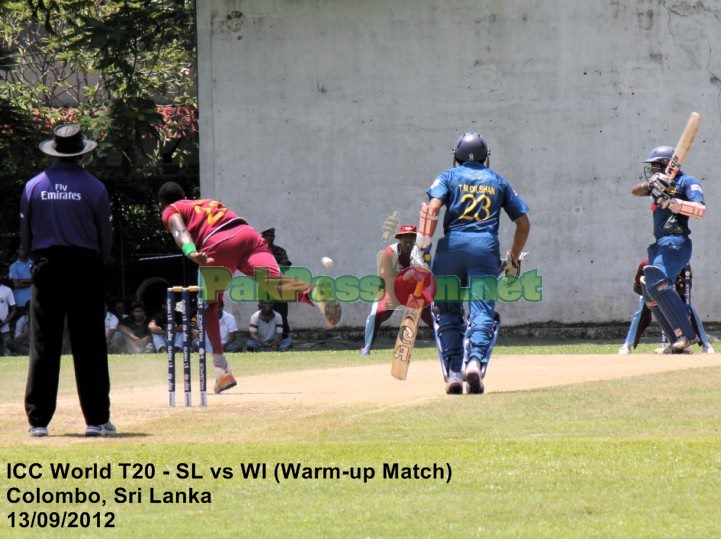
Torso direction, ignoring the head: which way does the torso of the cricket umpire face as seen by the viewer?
away from the camera

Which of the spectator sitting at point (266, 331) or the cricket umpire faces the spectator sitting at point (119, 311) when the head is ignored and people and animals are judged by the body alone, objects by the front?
the cricket umpire

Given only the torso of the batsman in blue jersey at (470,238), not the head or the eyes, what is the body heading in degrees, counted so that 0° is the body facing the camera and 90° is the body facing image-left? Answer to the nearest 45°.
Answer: approximately 180°

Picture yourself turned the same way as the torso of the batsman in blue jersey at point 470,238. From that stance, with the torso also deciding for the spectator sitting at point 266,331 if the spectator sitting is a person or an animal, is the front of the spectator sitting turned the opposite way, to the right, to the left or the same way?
the opposite way

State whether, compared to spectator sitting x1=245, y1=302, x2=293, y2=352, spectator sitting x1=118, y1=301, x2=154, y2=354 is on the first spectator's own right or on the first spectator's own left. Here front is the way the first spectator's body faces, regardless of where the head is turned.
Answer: on the first spectator's own right

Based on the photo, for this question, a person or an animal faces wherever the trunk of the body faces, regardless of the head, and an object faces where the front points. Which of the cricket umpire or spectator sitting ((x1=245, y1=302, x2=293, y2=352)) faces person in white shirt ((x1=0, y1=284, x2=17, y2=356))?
the cricket umpire

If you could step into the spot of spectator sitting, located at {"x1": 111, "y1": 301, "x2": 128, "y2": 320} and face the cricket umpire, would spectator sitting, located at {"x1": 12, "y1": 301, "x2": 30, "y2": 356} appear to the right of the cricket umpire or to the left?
right

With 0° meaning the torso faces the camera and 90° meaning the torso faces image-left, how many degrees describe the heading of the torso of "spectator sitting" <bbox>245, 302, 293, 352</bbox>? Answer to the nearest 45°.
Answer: approximately 0°
